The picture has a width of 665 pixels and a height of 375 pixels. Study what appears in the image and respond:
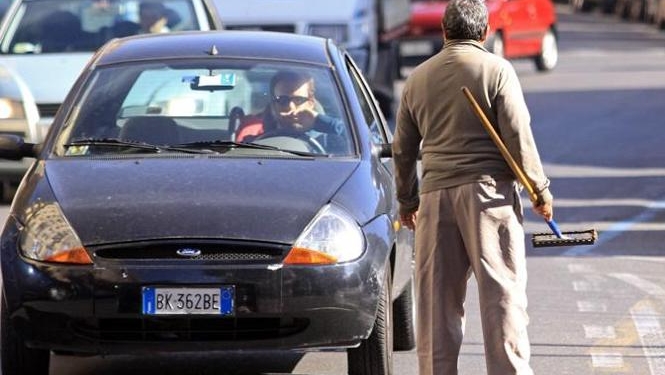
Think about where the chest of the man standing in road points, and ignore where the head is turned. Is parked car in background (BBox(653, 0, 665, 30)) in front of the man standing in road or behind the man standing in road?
in front

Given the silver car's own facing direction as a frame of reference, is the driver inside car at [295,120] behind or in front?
in front

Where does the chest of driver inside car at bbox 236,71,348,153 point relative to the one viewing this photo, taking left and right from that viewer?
facing the viewer

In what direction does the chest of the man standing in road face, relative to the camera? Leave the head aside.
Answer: away from the camera

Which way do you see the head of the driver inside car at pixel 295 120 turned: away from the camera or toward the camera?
toward the camera

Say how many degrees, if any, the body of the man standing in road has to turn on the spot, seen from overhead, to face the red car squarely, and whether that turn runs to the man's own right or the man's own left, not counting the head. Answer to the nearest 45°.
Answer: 0° — they already face it

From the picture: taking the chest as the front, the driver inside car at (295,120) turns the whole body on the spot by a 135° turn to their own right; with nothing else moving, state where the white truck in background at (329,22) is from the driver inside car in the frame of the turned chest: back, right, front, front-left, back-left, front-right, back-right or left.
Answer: front-right

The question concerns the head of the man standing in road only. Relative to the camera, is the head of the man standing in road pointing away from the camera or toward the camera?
away from the camera

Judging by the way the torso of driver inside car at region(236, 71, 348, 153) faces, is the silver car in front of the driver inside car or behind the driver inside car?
behind
